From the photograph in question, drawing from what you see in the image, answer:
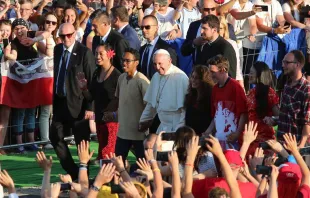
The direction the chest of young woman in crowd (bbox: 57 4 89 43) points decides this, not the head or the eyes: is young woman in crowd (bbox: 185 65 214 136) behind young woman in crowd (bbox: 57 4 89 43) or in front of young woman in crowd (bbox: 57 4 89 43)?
in front

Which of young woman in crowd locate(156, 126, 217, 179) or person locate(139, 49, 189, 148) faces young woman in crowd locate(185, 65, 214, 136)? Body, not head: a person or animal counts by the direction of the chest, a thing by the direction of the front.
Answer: young woman in crowd locate(156, 126, 217, 179)

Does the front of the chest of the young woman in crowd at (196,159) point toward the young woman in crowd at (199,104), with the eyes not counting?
yes

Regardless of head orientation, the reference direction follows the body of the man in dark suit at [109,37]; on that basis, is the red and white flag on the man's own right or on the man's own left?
on the man's own right

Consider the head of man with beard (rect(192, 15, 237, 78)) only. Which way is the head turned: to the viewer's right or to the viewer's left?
to the viewer's left
